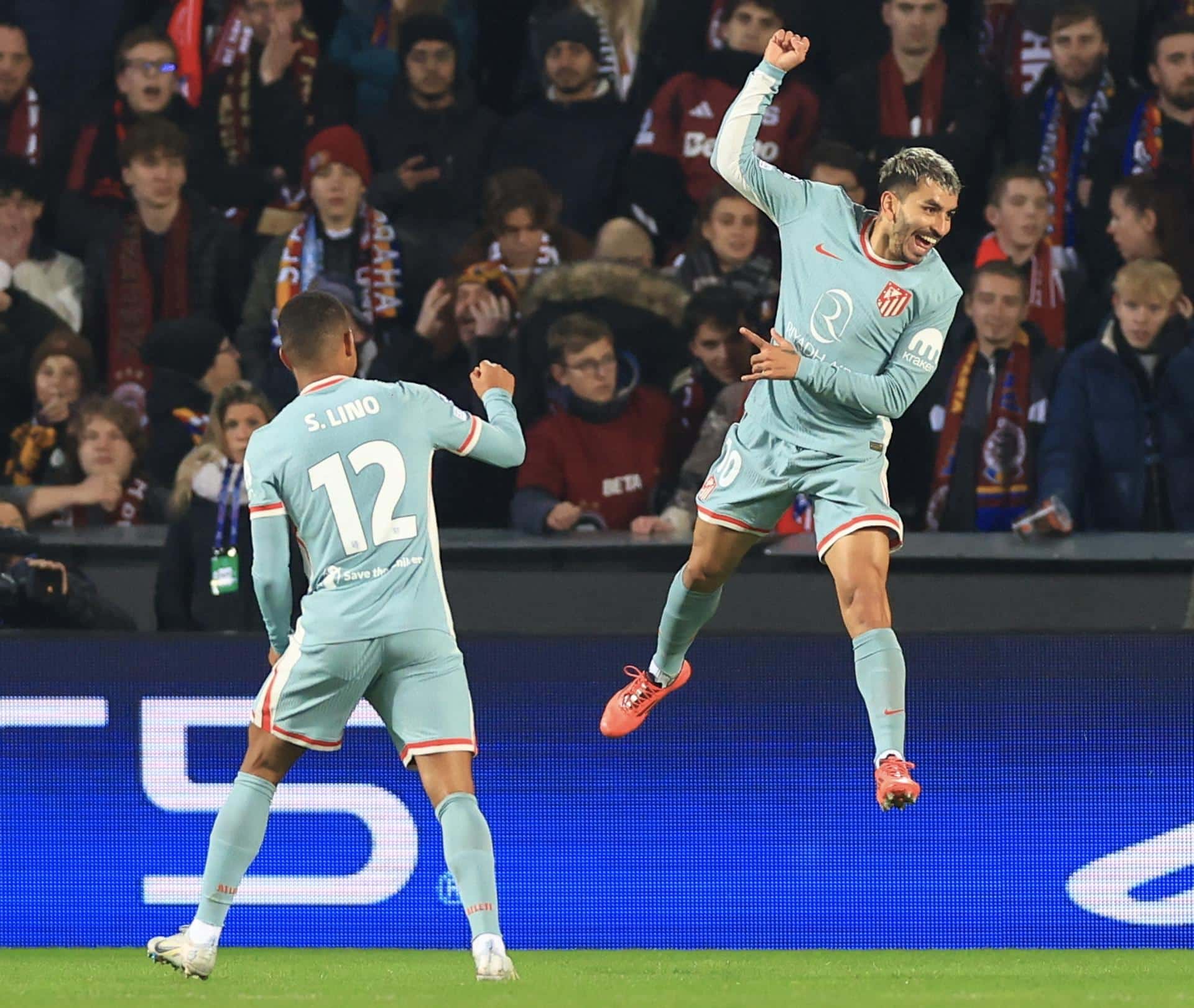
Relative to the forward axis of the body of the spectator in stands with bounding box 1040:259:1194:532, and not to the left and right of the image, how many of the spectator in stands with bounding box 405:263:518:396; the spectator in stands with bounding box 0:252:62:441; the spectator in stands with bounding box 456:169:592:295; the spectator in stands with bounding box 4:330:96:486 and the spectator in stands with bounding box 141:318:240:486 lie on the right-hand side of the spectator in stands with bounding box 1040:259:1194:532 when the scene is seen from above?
5

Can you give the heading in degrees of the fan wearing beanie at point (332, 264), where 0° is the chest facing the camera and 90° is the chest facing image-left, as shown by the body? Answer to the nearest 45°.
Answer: approximately 0°

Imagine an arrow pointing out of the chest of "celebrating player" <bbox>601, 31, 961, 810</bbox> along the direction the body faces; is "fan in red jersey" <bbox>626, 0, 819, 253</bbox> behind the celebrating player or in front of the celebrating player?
behind

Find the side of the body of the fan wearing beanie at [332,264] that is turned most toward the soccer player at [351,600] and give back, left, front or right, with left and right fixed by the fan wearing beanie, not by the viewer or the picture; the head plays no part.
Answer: front

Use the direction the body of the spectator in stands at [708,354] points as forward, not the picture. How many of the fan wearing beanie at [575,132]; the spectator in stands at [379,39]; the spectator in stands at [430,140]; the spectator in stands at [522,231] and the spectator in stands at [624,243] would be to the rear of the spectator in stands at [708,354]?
5

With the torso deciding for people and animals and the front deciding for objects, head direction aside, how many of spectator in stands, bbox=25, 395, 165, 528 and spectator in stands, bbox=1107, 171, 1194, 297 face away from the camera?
0
